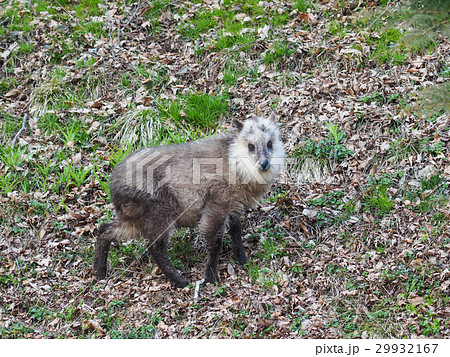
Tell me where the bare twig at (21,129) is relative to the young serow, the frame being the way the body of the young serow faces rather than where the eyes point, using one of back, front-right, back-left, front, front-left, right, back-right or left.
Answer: back-left

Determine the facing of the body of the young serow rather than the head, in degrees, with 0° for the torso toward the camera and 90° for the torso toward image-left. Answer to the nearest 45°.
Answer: approximately 270°
